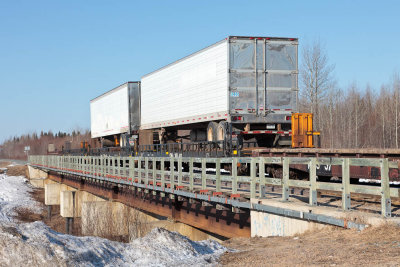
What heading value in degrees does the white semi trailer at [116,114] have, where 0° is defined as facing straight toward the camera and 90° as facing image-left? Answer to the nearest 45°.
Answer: approximately 135°
